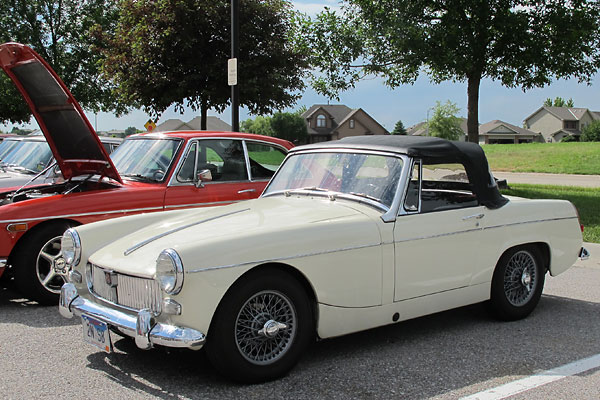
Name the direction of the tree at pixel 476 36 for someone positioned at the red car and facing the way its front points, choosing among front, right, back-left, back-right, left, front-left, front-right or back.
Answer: back

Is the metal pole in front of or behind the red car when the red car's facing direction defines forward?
behind

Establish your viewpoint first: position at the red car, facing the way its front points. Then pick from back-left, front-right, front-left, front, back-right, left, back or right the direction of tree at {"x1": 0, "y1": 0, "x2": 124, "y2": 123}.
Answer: back-right

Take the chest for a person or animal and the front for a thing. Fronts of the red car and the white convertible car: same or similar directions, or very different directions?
same or similar directions

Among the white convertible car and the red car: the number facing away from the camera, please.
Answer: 0

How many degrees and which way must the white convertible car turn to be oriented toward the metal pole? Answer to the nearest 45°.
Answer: approximately 135° to its right

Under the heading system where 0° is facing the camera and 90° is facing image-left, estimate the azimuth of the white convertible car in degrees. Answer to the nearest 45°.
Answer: approximately 45°

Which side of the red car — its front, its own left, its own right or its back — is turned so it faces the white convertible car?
left

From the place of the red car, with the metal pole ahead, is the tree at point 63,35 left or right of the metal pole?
left

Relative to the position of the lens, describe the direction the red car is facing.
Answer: facing the viewer and to the left of the viewer
